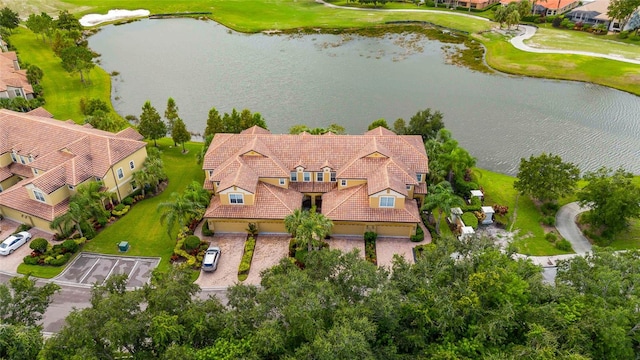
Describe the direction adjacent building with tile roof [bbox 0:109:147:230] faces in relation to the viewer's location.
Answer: facing the viewer and to the left of the viewer

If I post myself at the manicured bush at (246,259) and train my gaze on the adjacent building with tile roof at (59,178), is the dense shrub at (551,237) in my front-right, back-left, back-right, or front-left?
back-right

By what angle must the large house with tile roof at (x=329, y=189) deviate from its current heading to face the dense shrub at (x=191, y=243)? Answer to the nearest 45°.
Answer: approximately 90° to its right

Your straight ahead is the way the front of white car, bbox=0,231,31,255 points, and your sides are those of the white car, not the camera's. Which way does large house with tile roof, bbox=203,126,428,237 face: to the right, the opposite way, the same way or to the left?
the opposite way

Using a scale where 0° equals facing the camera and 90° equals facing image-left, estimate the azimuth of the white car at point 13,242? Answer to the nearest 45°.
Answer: approximately 225°

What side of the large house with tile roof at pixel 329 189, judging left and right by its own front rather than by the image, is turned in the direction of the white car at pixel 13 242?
right

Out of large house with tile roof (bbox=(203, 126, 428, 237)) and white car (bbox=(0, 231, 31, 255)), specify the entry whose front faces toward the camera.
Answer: the large house with tile roof

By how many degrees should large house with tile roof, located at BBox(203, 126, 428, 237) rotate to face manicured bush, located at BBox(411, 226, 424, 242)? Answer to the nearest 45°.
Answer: approximately 90° to its left

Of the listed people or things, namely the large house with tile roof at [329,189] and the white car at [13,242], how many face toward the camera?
1

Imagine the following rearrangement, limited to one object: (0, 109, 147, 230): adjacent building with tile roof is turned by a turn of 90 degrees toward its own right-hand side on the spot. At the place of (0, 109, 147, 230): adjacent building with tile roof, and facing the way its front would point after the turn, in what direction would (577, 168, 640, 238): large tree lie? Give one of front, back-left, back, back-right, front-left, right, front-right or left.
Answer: back

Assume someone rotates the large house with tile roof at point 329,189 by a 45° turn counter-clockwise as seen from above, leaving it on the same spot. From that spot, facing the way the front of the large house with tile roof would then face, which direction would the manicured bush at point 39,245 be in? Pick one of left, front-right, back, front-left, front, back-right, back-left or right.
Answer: back-right

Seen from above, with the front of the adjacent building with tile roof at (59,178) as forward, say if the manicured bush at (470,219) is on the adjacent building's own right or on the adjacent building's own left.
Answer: on the adjacent building's own left

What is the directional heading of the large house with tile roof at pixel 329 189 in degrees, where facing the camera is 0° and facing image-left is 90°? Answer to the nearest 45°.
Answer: approximately 0°

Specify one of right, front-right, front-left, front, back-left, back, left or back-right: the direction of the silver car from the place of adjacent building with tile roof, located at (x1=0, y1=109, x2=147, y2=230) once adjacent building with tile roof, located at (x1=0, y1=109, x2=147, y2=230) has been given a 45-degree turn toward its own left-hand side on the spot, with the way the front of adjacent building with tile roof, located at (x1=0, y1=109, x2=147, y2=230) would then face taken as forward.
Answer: front-left

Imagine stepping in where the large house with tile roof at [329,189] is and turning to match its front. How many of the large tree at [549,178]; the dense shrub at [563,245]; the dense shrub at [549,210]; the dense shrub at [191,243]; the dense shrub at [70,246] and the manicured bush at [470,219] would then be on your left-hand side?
4
